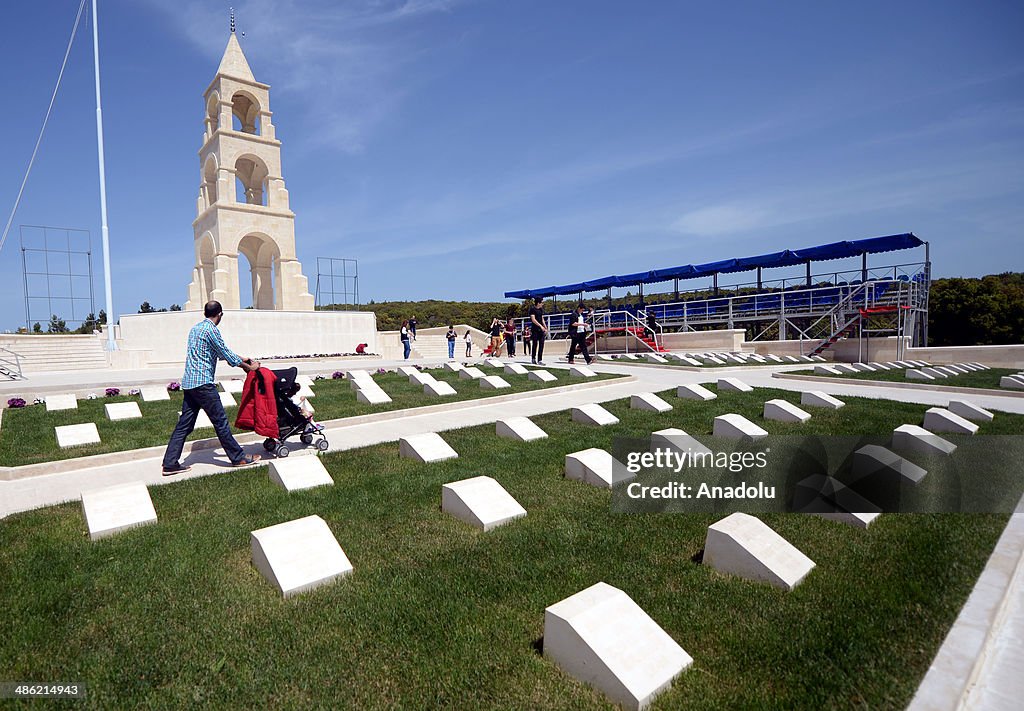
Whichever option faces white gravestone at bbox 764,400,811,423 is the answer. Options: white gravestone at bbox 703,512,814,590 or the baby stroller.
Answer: the baby stroller

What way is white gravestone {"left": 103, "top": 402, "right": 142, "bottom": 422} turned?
toward the camera

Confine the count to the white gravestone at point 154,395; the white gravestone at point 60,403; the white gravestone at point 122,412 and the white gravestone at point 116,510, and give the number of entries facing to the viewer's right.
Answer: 0

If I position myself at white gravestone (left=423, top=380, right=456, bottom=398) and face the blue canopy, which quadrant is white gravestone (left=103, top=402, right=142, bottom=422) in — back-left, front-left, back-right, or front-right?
back-left
